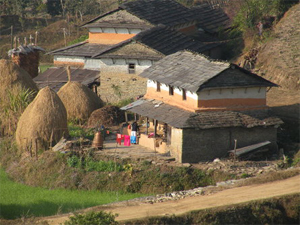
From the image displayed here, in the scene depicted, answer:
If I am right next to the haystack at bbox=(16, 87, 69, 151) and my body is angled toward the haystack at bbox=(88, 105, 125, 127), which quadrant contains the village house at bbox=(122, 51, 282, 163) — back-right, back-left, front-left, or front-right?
front-right

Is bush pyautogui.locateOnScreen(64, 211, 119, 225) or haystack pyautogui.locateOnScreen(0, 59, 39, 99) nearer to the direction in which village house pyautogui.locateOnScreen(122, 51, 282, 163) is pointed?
the bush

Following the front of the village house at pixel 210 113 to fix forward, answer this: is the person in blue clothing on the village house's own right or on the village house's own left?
on the village house's own right

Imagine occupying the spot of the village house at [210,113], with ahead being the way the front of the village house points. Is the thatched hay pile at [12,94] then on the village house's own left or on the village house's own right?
on the village house's own right

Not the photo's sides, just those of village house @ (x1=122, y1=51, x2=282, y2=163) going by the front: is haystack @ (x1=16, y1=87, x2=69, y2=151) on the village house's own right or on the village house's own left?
on the village house's own right

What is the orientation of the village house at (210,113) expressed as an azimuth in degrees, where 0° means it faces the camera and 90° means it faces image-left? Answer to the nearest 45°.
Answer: approximately 45°

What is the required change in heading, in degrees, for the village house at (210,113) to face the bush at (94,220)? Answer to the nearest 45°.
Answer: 0° — it already faces it

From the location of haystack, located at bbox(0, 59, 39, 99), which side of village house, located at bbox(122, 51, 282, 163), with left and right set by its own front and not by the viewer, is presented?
right

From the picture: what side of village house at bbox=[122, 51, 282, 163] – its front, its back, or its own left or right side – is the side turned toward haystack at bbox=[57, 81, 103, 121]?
right

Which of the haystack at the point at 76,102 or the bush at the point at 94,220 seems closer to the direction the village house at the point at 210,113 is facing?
the bush

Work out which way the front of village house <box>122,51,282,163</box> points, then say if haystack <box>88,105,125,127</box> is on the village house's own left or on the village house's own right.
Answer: on the village house's own right
